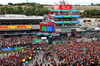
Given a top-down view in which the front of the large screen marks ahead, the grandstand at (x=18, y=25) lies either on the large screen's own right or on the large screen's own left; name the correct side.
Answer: on the large screen's own right

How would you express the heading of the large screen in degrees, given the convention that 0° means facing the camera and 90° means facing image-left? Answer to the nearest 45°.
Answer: approximately 0°
